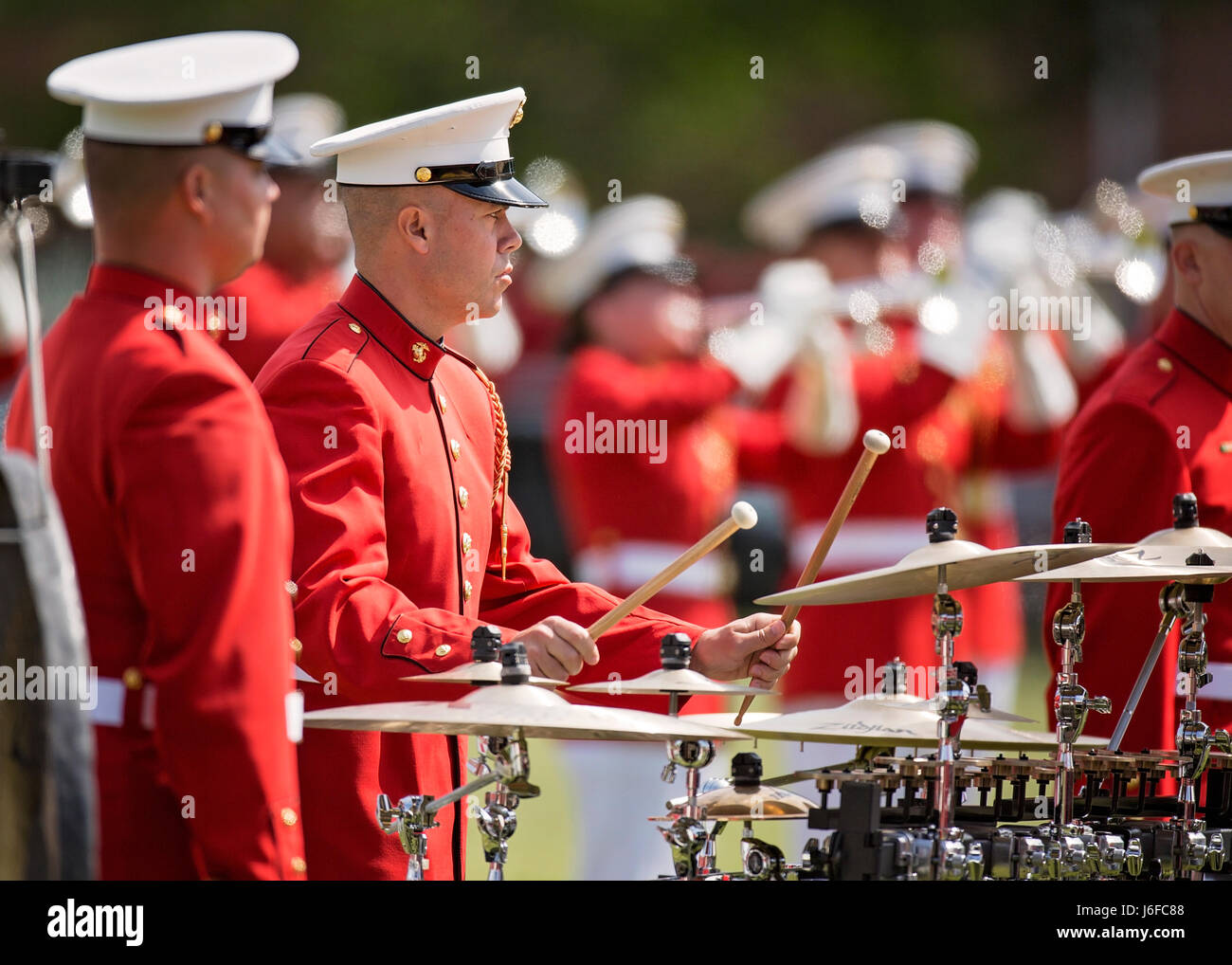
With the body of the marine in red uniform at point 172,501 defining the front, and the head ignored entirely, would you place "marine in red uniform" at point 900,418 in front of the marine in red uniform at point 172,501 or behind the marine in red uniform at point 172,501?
in front

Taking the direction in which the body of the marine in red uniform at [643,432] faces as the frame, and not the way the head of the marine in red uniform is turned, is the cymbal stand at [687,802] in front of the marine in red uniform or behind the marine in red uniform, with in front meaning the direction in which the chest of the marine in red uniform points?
in front

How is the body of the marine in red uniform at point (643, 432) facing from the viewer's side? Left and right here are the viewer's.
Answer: facing the viewer and to the right of the viewer

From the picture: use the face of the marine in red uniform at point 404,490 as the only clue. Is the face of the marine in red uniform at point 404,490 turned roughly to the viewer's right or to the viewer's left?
to the viewer's right

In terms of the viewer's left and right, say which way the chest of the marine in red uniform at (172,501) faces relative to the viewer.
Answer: facing away from the viewer and to the right of the viewer

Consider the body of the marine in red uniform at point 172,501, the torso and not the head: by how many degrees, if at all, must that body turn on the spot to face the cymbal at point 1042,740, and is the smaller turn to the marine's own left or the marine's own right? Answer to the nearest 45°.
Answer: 0° — they already face it

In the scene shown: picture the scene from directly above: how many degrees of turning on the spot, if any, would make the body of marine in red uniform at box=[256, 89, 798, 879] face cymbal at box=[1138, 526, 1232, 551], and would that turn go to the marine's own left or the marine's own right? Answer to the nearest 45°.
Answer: approximately 45° to the marine's own left

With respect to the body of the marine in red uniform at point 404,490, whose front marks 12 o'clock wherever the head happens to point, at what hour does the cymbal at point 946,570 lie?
The cymbal is roughly at 11 o'clock from the marine in red uniform.

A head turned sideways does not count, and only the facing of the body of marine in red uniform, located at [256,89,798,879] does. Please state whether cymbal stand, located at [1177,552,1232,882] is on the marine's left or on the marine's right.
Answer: on the marine's left

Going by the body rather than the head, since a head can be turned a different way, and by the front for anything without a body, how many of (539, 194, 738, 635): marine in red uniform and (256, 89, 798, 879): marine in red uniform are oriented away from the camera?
0
